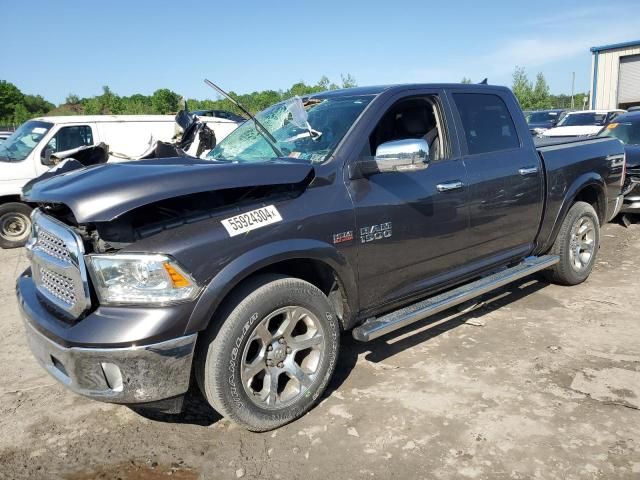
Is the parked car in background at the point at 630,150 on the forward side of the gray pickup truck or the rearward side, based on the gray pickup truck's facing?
on the rearward side

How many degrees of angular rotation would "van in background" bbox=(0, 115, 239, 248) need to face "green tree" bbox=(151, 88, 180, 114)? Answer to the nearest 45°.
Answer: approximately 135° to its right

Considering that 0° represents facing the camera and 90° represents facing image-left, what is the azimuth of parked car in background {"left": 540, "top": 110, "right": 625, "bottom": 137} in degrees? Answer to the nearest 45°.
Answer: approximately 45°

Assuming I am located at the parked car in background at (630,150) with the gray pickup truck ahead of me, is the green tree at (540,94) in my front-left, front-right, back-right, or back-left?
back-right

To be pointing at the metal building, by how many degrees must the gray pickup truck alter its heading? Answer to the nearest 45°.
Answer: approximately 180°

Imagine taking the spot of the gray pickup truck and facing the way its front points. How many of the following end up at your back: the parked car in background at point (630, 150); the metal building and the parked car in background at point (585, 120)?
3

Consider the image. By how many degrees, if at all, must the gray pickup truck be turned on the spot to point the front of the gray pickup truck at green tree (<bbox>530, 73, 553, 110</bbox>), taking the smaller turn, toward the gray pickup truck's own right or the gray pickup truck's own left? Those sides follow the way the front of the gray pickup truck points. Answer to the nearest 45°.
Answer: approximately 180°

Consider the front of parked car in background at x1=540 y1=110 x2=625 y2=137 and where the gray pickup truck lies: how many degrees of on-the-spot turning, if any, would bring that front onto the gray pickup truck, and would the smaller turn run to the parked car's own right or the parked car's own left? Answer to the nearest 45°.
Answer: approximately 45° to the parked car's own left
